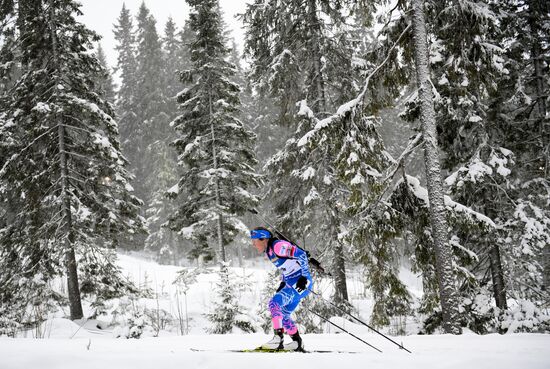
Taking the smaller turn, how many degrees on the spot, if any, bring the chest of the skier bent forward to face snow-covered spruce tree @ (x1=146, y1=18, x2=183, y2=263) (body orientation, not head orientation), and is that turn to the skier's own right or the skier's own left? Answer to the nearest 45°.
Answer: approximately 90° to the skier's own right

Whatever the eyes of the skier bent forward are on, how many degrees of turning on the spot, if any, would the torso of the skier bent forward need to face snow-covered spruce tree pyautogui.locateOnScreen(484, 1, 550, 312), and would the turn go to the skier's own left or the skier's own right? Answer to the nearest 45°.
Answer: approximately 135° to the skier's own right

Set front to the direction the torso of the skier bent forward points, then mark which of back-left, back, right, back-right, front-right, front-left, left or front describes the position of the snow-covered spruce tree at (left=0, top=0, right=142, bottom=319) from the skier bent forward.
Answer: front-right

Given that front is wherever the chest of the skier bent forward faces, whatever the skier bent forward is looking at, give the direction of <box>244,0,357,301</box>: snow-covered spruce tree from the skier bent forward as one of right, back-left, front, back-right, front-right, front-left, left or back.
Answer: right

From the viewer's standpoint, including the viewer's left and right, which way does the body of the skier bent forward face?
facing to the left of the viewer

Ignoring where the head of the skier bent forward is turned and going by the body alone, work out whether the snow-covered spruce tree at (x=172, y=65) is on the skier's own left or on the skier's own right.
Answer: on the skier's own right
